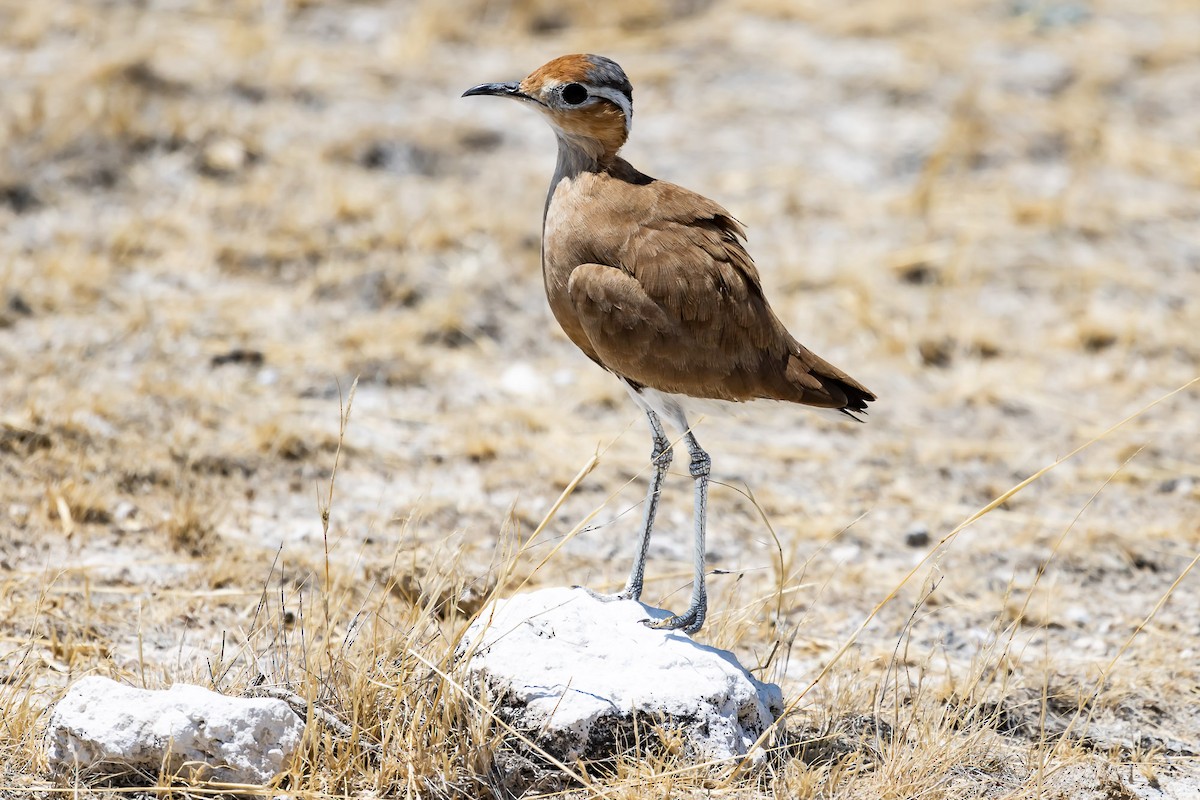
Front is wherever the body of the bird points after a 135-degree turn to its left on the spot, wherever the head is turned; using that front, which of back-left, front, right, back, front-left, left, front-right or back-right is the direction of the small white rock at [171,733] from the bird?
right

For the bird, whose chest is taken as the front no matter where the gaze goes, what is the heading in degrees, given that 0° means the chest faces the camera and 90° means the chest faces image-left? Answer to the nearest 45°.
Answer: approximately 90°
